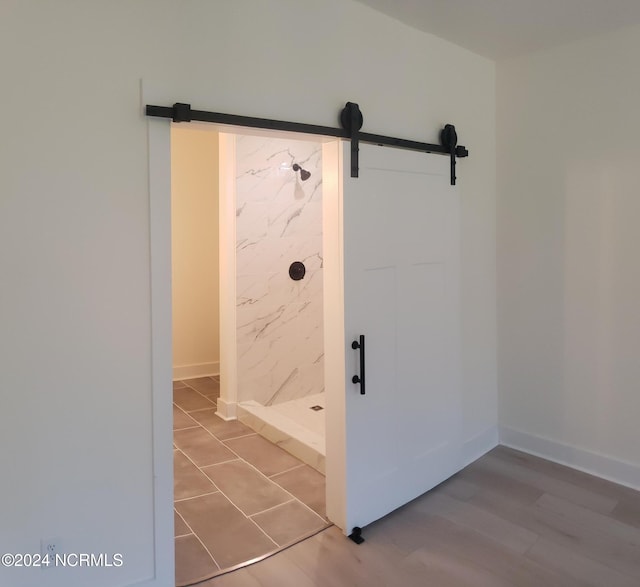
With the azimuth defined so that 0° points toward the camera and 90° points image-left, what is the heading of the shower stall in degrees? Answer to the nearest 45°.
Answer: approximately 45°

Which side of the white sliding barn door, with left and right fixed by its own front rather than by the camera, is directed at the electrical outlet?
right

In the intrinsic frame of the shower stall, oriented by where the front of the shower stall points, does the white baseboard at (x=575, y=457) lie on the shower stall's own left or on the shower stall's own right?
on the shower stall's own left

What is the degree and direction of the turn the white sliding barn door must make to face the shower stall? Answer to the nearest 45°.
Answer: approximately 180°

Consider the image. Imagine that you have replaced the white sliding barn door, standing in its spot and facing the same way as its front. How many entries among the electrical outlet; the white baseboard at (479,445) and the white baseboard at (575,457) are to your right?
1

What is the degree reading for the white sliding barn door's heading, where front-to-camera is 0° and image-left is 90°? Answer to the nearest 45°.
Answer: approximately 315°

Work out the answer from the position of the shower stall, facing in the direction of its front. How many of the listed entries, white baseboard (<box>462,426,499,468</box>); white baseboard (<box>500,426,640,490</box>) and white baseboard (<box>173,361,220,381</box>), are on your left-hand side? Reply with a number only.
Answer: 2
